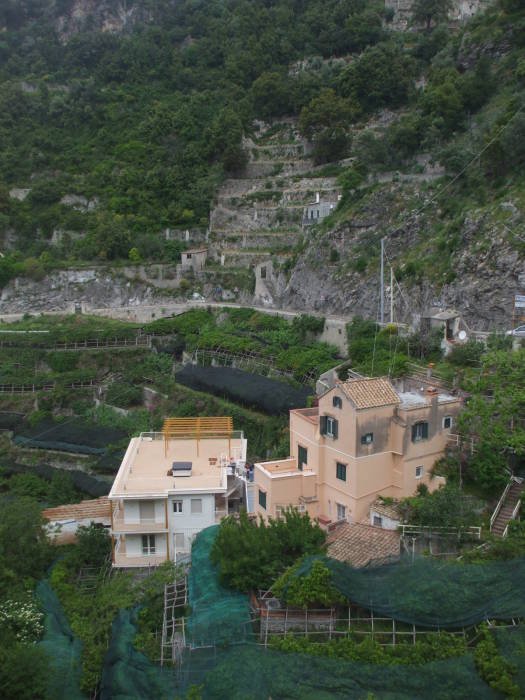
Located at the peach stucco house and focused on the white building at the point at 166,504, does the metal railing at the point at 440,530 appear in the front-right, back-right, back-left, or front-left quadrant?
back-left

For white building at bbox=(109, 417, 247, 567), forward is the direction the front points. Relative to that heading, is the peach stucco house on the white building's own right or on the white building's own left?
on the white building's own left

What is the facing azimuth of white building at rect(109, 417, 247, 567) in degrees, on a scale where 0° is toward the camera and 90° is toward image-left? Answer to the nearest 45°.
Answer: approximately 0°

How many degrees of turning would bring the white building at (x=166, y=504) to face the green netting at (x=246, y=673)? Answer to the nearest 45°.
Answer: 0° — it already faces it

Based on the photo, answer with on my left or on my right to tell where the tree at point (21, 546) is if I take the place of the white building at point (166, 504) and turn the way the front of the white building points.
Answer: on my right
